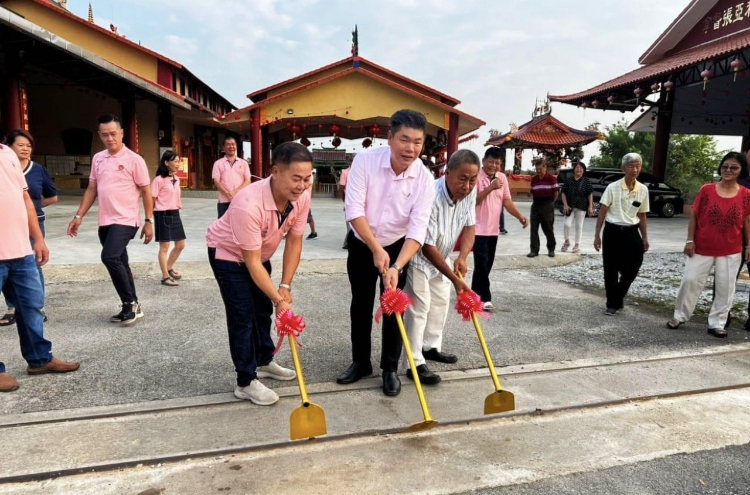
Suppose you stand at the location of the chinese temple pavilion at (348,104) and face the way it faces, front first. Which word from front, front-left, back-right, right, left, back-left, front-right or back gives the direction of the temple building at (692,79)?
left

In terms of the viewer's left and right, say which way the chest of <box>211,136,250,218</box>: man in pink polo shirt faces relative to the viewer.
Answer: facing the viewer

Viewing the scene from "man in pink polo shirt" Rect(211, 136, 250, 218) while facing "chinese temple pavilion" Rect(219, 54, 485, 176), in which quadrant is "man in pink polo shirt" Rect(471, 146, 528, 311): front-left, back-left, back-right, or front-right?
back-right

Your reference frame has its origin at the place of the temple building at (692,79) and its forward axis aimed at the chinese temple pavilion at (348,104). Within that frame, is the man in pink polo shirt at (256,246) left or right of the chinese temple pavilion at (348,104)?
left

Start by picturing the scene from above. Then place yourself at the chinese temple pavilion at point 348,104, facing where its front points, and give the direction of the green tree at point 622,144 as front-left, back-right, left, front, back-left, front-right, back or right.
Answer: back-left

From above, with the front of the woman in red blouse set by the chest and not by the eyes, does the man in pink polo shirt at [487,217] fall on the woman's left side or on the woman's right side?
on the woman's right side

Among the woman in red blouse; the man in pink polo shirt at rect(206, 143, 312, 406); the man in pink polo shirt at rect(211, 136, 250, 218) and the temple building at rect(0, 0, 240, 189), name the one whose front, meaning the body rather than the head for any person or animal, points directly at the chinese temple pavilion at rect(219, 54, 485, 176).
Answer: the temple building

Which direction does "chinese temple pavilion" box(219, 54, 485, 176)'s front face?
toward the camera

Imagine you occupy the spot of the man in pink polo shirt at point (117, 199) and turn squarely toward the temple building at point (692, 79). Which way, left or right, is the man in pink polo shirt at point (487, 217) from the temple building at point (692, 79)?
right

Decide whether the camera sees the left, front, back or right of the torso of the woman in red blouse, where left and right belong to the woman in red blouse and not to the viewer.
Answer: front

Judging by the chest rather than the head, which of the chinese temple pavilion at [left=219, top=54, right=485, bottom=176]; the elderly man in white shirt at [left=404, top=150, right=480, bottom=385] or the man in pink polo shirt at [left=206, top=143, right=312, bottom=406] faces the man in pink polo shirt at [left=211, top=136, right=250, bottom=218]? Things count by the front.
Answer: the chinese temple pavilion

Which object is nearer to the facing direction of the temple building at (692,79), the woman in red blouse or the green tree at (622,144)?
the woman in red blouse

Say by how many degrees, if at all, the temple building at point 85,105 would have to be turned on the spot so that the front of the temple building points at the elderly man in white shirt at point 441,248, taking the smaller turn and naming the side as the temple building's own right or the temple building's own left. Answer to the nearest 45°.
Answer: approximately 45° to the temple building's own right

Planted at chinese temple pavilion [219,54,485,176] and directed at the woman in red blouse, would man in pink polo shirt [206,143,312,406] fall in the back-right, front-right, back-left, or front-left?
front-right

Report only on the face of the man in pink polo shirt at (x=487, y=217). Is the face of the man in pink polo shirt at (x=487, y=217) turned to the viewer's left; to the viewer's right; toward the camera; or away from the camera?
toward the camera

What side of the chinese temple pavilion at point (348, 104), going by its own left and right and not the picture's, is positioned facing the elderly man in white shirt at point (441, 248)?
front

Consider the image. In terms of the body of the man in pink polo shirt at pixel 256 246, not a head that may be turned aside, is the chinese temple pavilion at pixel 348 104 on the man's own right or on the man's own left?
on the man's own left

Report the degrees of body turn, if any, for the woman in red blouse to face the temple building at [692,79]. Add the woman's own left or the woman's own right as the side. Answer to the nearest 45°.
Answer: approximately 180°

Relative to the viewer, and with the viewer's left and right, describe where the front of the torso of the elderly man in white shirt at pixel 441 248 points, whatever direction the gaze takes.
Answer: facing the viewer and to the right of the viewer

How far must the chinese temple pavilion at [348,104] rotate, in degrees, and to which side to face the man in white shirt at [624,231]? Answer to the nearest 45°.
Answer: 0° — it already faces them

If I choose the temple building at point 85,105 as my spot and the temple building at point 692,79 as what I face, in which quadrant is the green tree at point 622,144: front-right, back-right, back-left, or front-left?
front-left

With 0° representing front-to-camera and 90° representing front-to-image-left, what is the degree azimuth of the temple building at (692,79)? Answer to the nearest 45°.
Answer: approximately 45°

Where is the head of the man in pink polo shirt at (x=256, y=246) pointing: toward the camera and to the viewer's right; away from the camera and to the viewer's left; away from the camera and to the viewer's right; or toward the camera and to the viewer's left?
toward the camera and to the viewer's right
